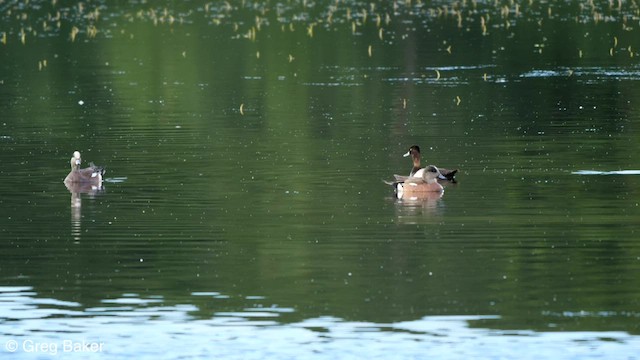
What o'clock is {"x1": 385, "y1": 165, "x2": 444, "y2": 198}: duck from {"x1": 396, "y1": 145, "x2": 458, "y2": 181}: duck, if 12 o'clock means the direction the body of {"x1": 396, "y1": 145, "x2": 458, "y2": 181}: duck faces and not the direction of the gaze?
{"x1": 385, "y1": 165, "x2": 444, "y2": 198}: duck is roughly at 9 o'clock from {"x1": 396, "y1": 145, "x2": 458, "y2": 181}: duck.

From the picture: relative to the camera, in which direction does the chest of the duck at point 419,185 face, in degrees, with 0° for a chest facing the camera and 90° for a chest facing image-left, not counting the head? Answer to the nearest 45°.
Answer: approximately 270°

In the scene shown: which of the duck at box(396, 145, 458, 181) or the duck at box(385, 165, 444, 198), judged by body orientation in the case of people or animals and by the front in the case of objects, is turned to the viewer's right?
the duck at box(385, 165, 444, 198)

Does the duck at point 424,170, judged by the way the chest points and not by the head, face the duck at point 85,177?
yes

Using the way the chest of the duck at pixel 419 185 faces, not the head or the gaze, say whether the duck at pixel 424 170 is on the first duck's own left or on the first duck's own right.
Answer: on the first duck's own left

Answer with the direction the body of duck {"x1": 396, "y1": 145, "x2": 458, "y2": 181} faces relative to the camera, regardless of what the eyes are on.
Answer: to the viewer's left

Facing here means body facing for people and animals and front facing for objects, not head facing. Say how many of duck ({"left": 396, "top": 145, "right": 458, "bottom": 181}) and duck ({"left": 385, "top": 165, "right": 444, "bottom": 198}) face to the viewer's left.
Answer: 1

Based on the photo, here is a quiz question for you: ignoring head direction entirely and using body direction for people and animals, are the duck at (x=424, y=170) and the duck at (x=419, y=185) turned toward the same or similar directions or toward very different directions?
very different directions

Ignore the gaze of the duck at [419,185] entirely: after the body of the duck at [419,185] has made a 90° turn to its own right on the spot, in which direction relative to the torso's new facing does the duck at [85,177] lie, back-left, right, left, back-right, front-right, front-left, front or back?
right
